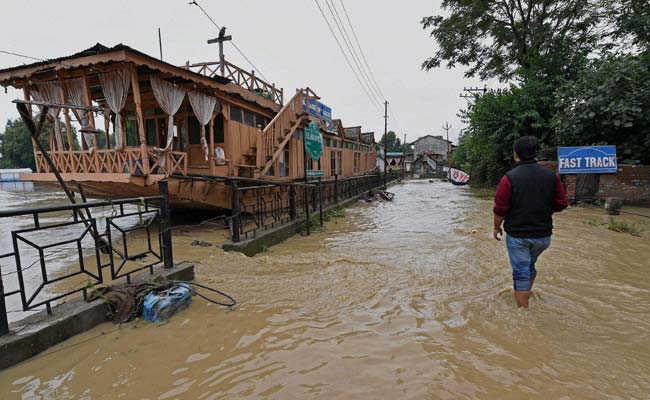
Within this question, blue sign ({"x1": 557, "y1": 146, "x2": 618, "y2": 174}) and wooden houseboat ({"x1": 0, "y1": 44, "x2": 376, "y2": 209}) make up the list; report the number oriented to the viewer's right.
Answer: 0

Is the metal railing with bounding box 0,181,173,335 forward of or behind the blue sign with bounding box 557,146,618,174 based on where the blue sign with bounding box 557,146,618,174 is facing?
forward

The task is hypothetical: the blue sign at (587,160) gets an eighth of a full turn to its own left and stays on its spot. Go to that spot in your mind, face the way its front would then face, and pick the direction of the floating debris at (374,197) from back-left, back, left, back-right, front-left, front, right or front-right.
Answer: back-right

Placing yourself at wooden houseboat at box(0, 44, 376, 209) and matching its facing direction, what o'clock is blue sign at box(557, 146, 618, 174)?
The blue sign is roughly at 8 o'clock from the wooden houseboat.

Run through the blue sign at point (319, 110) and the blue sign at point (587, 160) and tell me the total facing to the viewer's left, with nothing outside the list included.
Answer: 0

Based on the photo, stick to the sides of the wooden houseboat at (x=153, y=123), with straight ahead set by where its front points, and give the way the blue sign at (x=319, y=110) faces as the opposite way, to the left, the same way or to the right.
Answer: to the left

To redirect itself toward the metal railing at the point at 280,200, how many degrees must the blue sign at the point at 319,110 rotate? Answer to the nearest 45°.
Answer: approximately 45° to its right

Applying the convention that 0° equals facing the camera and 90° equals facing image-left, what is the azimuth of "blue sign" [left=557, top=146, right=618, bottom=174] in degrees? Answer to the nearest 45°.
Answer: approximately 0°

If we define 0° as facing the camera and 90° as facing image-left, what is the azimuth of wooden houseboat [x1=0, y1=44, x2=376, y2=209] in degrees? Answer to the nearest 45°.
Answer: approximately 45°

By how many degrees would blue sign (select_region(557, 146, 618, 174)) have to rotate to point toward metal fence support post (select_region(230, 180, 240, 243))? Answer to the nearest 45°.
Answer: approximately 45° to its right

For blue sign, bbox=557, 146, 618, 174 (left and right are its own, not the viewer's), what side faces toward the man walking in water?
front

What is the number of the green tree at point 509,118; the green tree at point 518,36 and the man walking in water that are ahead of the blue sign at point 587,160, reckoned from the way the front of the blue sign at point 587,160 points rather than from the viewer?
1

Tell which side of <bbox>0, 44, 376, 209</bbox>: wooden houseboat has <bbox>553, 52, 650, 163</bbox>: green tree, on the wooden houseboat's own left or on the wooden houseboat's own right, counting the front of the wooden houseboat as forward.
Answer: on the wooden houseboat's own left
